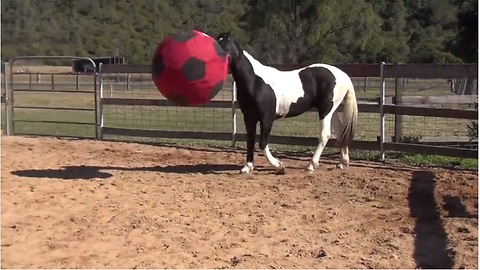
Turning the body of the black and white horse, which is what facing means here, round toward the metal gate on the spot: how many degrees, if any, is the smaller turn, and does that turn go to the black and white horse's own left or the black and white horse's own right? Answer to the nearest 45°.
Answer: approximately 45° to the black and white horse's own right

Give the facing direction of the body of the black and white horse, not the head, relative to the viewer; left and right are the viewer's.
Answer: facing to the left of the viewer
